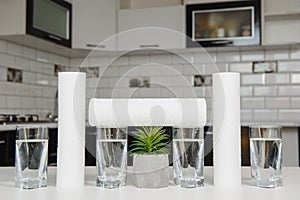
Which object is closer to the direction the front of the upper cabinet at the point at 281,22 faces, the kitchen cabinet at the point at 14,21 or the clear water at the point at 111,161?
the clear water

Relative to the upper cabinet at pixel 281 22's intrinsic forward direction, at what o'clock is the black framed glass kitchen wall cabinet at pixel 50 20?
The black framed glass kitchen wall cabinet is roughly at 2 o'clock from the upper cabinet.

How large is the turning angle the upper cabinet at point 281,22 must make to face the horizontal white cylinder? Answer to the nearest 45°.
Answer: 0° — it already faces it

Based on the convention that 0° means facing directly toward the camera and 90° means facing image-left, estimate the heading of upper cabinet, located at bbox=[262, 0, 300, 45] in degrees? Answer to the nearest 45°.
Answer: approximately 0°

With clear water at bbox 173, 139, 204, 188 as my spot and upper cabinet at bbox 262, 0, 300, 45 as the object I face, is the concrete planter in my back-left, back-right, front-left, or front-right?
back-left

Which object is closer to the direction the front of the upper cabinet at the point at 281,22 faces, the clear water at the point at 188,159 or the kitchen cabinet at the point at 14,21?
the clear water

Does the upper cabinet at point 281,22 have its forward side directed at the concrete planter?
yes

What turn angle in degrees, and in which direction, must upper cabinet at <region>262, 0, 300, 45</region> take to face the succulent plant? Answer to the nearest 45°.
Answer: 0° — it already faces it

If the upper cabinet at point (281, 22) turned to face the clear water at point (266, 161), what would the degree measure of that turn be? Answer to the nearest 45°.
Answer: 0° — it already faces it
